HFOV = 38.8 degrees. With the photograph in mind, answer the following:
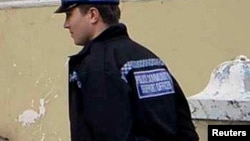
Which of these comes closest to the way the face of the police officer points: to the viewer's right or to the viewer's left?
to the viewer's left

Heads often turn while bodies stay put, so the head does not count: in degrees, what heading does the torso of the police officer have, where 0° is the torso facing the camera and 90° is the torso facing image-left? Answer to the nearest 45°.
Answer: approximately 90°

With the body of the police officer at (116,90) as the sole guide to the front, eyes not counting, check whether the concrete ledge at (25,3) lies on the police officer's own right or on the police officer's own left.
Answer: on the police officer's own right
